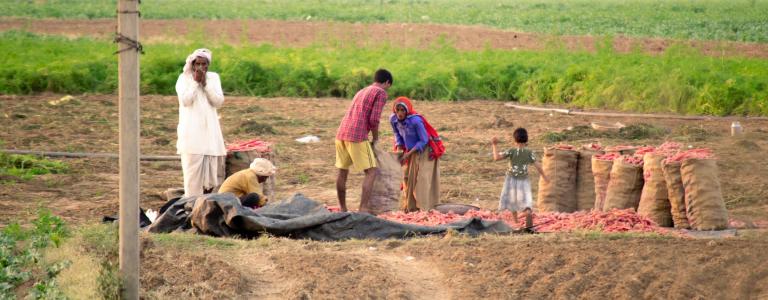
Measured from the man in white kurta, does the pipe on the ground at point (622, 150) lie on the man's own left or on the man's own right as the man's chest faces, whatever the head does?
on the man's own left

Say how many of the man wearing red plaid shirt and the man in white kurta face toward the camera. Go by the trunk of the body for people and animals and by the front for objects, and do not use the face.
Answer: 1

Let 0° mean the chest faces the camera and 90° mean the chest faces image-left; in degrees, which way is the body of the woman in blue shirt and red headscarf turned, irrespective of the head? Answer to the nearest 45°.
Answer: approximately 45°

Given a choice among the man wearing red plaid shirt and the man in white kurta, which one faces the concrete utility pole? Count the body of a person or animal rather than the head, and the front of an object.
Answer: the man in white kurta

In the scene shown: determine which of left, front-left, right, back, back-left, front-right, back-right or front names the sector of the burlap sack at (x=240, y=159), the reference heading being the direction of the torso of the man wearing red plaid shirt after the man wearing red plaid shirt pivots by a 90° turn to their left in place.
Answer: front-left

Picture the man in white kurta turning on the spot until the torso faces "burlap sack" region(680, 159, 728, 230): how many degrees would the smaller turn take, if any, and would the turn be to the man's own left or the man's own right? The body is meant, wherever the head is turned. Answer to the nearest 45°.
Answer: approximately 90° to the man's own left

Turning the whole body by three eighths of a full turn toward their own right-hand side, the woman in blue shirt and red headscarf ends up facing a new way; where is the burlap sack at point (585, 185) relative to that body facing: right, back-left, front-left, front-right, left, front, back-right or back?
right
